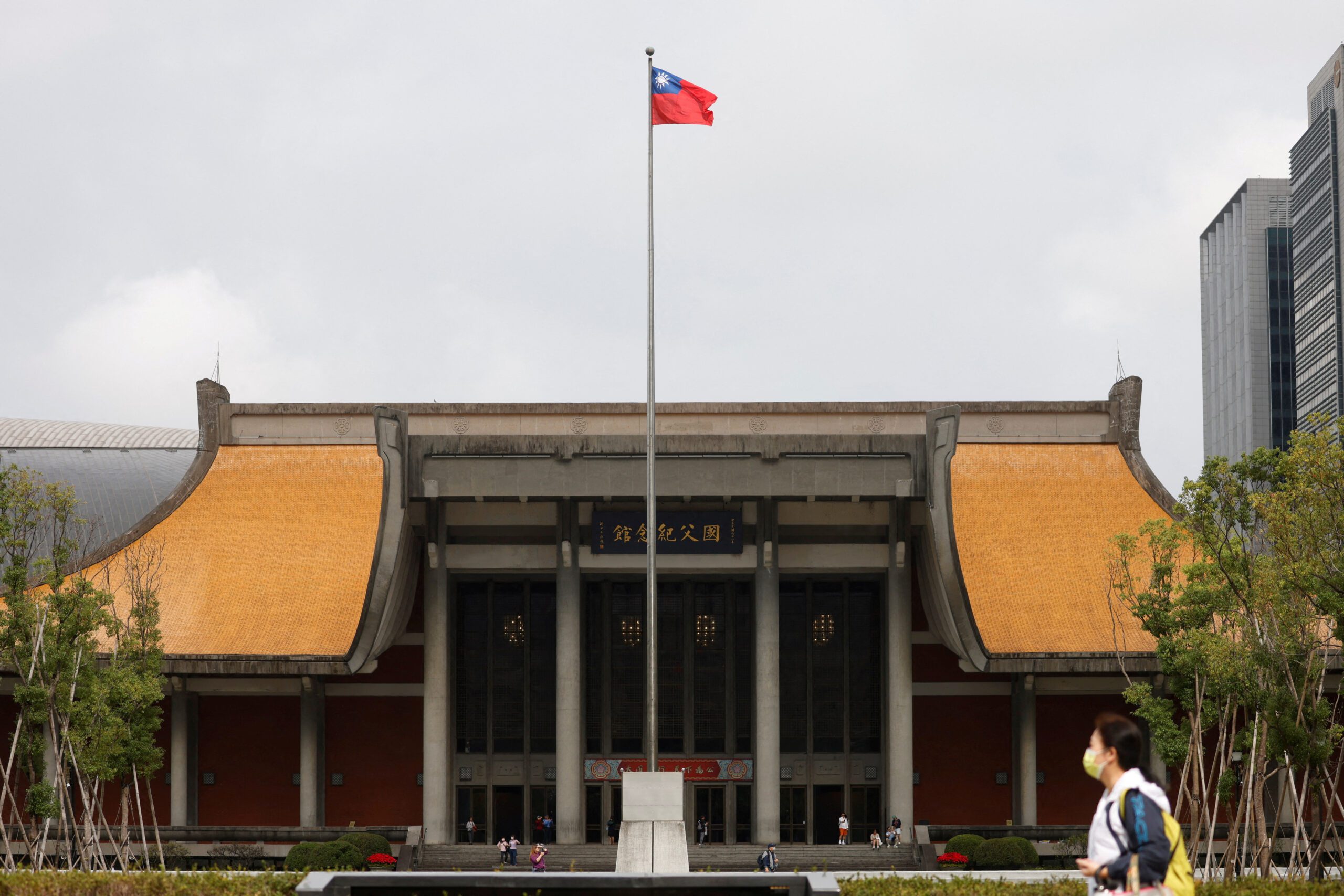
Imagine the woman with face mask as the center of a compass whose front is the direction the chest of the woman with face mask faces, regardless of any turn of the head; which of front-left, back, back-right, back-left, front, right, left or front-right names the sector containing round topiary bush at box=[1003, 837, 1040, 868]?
right

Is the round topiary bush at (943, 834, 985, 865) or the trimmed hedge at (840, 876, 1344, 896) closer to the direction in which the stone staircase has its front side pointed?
the trimmed hedge

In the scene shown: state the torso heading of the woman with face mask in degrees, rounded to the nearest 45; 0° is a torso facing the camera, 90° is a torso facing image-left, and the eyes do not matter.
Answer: approximately 90°

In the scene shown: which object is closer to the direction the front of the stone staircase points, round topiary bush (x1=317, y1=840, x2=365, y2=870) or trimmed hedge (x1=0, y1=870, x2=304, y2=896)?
the trimmed hedge

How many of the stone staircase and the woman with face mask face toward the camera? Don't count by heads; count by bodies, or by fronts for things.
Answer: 1

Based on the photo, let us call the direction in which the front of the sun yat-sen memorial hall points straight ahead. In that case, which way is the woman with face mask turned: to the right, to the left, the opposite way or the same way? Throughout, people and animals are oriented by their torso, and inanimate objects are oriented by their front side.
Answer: to the right

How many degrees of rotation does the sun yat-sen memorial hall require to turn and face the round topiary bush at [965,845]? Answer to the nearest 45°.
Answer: approximately 45° to its left

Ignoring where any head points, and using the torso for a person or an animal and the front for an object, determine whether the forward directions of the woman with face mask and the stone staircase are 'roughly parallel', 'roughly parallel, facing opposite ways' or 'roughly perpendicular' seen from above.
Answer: roughly perpendicular

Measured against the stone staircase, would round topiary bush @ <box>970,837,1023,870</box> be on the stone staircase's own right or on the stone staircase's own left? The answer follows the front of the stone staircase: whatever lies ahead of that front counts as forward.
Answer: on the stone staircase's own left

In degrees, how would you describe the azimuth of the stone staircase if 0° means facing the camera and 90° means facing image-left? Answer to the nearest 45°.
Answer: approximately 0°

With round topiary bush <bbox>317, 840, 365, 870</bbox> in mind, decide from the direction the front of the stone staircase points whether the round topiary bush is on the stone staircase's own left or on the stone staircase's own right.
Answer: on the stone staircase's own right

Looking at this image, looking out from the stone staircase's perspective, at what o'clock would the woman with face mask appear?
The woman with face mask is roughly at 12 o'clock from the stone staircase.

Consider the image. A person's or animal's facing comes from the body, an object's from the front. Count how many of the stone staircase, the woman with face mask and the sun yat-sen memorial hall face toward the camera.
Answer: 2

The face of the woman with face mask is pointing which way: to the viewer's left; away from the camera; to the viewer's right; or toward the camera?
to the viewer's left
